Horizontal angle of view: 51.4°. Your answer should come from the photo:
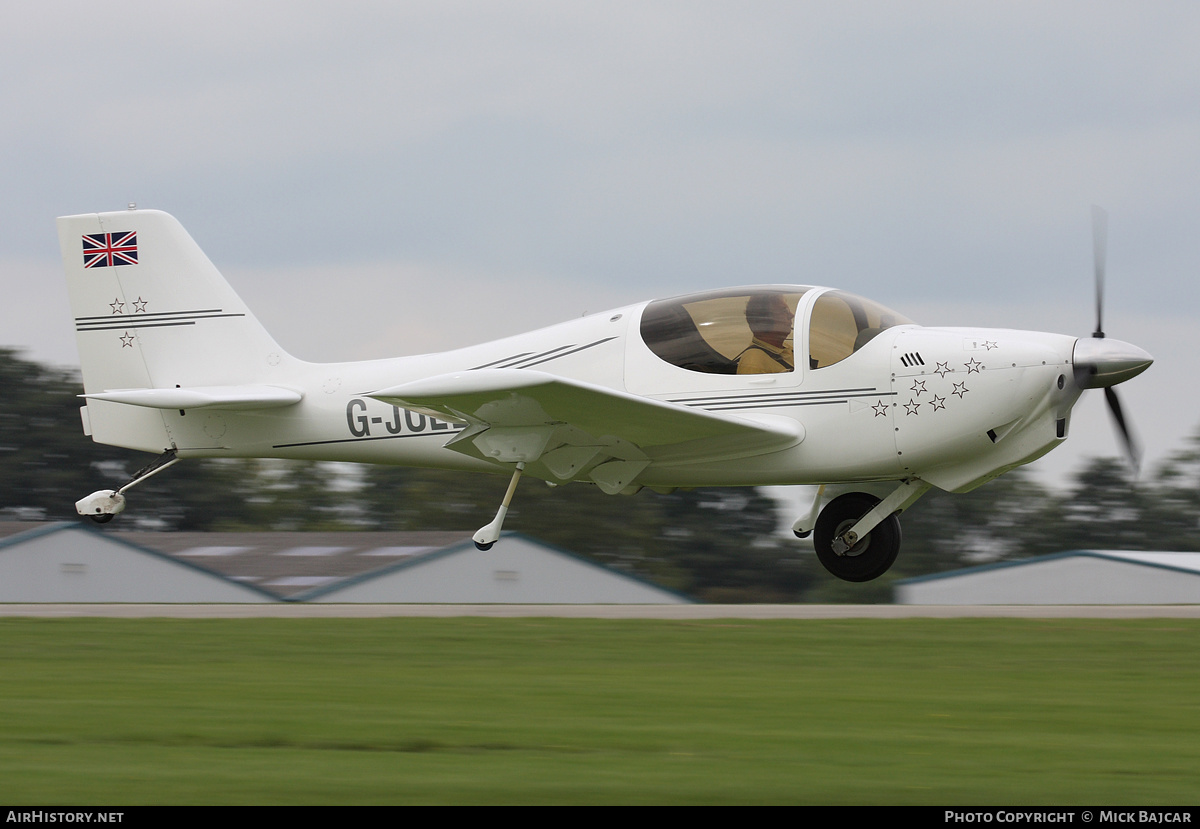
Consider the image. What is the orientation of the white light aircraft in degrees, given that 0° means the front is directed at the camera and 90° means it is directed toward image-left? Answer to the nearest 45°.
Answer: approximately 270°

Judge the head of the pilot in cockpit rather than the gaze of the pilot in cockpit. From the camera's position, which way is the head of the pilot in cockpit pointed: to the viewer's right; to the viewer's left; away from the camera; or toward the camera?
to the viewer's right
